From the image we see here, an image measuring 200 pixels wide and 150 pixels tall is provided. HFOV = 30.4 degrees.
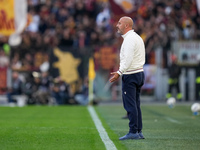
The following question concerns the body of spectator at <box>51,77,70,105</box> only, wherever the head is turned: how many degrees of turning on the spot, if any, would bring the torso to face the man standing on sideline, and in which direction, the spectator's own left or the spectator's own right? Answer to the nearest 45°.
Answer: approximately 45° to the spectator's own left

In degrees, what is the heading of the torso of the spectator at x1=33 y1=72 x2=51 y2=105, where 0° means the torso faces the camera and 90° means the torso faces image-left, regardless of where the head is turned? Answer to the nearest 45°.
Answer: approximately 45°

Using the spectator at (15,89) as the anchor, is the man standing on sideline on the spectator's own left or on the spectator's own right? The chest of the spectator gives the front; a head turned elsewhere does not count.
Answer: on the spectator's own left

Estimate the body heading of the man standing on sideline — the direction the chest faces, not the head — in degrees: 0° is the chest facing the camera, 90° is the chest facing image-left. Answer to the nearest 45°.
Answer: approximately 90°

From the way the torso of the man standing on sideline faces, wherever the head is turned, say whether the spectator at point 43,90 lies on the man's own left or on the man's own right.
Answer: on the man's own right

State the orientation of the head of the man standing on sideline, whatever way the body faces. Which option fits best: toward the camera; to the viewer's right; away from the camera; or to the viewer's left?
to the viewer's left

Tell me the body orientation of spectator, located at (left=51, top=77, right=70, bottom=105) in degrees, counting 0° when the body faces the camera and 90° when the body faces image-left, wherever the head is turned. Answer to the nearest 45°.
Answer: approximately 45°

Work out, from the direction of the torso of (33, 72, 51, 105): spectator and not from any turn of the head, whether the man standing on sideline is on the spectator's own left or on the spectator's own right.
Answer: on the spectator's own left

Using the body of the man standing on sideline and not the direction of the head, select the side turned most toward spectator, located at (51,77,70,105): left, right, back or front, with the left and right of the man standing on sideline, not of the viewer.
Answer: right

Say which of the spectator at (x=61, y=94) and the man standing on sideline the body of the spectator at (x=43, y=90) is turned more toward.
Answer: the man standing on sideline

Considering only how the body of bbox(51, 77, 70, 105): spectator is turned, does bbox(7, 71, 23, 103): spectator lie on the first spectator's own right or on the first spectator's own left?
on the first spectator's own right
